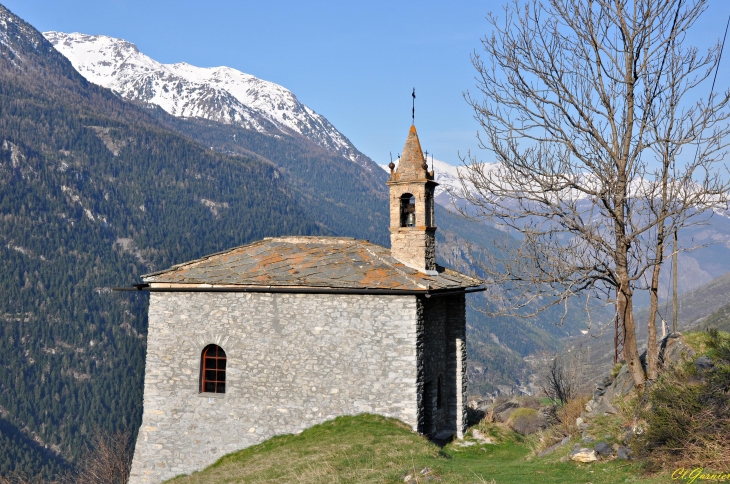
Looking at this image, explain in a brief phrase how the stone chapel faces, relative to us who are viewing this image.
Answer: facing to the right of the viewer
